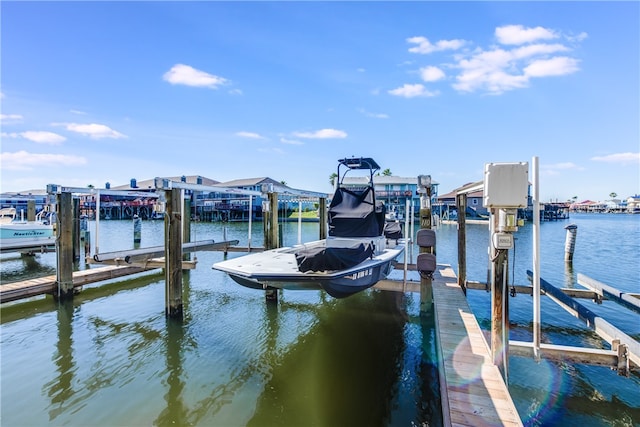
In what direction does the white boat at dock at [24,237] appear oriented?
to the viewer's left

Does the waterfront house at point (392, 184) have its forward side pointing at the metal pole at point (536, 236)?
yes

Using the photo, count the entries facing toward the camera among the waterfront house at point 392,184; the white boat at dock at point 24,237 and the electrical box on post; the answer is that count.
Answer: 2

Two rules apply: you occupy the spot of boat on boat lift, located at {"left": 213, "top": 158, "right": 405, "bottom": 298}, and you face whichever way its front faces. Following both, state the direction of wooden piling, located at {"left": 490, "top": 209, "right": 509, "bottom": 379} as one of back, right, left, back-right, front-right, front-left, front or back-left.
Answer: left

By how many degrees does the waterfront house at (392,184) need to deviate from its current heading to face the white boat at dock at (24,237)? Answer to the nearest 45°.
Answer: approximately 45° to its right

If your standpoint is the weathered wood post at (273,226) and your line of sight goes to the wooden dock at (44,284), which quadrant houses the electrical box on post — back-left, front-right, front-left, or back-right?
back-left

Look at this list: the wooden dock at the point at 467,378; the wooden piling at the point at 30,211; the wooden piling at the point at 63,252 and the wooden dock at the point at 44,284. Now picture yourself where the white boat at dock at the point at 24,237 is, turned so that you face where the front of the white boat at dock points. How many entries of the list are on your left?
3
